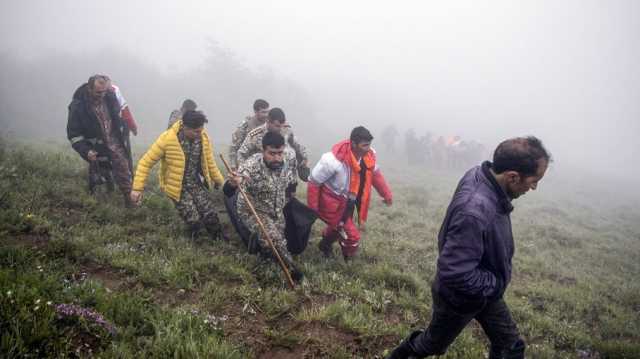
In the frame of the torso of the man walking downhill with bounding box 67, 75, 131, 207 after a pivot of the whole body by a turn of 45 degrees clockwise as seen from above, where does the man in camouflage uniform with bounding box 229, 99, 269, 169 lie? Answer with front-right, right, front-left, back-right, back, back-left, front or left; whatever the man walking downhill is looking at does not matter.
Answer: left

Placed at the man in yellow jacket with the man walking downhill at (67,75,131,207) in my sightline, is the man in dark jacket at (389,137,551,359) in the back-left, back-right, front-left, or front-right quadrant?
back-left

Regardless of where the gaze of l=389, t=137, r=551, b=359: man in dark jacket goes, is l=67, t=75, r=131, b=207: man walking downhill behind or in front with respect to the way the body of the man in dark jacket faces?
behind

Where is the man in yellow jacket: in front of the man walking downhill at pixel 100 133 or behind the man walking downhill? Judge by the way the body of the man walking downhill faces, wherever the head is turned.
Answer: in front

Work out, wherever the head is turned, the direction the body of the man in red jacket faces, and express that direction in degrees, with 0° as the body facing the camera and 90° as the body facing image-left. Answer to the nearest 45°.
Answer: approximately 315°

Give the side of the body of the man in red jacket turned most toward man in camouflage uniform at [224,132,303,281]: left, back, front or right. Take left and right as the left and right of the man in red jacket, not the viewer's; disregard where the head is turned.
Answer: right

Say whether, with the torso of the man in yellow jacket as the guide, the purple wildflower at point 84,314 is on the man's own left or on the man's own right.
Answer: on the man's own right

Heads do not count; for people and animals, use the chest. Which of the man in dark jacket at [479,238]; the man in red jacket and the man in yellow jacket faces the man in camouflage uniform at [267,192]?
the man in yellow jacket

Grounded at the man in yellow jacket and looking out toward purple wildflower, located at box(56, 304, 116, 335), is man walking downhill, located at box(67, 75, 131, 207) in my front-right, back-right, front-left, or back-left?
back-right

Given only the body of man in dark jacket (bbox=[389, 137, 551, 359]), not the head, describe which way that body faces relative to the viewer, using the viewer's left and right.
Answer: facing to the right of the viewer
